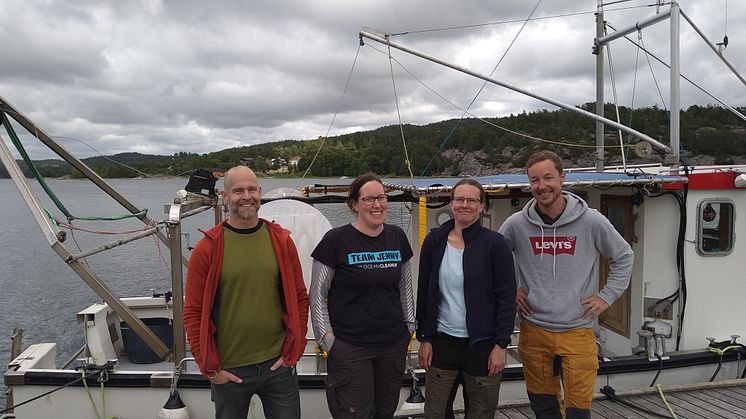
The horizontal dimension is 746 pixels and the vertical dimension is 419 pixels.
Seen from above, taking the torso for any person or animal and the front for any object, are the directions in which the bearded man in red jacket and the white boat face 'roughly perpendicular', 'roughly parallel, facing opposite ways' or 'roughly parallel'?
roughly perpendicular

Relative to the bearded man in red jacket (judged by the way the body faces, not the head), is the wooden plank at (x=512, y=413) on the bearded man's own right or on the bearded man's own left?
on the bearded man's own left

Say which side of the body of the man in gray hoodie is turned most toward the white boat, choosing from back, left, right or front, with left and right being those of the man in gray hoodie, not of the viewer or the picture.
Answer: back

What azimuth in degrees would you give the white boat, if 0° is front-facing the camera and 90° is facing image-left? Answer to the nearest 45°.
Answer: approximately 270°

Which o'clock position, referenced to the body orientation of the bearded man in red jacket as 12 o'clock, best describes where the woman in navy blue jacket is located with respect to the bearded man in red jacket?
The woman in navy blue jacket is roughly at 9 o'clock from the bearded man in red jacket.

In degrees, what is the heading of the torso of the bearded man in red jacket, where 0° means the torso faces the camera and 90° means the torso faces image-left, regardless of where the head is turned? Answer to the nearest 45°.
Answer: approximately 0°

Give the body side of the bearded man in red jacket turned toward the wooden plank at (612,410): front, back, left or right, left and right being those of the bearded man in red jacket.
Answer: left

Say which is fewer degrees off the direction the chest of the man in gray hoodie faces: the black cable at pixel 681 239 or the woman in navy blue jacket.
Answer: the woman in navy blue jacket
